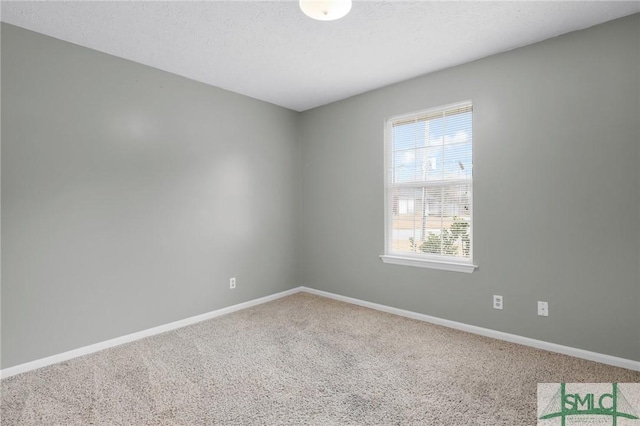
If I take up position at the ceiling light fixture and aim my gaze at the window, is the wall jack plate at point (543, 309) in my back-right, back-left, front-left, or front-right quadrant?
front-right

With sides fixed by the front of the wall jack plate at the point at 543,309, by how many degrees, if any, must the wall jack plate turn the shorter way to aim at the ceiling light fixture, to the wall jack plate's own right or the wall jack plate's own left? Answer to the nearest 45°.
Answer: approximately 45° to the wall jack plate's own right

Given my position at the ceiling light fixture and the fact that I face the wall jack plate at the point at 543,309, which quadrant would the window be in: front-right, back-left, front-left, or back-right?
front-left

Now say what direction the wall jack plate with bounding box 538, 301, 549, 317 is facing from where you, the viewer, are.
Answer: facing the viewer
